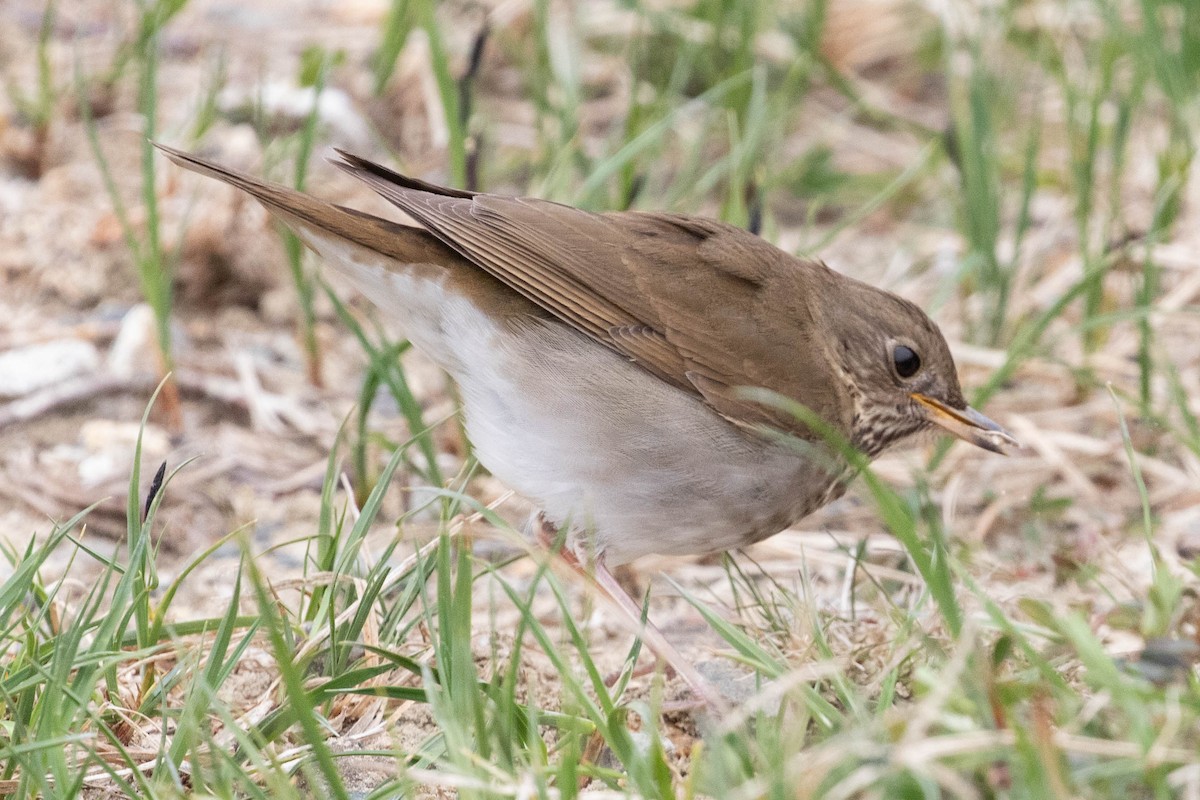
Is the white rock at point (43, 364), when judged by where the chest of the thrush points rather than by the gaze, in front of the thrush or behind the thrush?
behind

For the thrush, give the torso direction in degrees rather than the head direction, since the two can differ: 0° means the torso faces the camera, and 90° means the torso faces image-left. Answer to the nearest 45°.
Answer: approximately 270°
